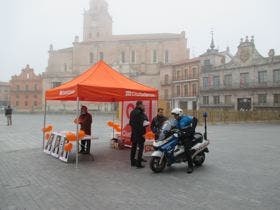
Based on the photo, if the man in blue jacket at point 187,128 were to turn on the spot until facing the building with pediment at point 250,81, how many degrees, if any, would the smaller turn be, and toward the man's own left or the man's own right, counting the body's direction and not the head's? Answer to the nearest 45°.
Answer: approximately 90° to the man's own right

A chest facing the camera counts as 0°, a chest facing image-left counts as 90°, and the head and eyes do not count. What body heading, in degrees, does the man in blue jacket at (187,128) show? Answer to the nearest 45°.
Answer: approximately 90°

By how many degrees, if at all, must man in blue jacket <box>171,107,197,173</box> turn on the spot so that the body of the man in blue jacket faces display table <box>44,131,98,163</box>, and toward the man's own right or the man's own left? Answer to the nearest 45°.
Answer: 0° — they already face it

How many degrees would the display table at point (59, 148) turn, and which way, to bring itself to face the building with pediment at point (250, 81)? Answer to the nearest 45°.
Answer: approximately 180°

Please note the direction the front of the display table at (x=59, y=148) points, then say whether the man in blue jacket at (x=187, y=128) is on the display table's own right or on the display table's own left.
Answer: on the display table's own left

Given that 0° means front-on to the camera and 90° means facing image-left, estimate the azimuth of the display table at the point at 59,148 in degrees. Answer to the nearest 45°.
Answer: approximately 45°
